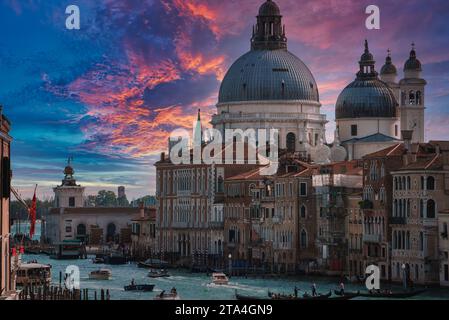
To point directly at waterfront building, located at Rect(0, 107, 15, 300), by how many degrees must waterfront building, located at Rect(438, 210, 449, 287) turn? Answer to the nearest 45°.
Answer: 0° — it already faces it

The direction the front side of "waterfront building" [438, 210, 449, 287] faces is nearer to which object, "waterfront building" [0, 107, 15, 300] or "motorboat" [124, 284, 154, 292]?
the waterfront building

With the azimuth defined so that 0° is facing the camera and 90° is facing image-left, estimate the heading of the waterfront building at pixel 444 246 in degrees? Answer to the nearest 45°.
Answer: approximately 45°

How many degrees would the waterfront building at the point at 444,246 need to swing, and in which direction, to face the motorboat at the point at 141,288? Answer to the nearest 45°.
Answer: approximately 45° to its right

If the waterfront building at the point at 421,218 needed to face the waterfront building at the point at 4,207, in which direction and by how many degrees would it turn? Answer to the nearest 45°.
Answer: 0° — it already faces it

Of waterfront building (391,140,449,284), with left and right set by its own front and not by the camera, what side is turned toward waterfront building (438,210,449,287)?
left

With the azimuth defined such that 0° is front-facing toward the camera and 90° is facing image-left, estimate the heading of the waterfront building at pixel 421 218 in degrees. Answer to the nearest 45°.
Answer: approximately 45°
